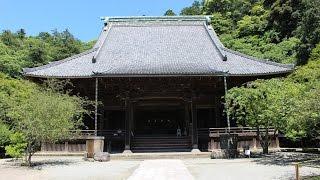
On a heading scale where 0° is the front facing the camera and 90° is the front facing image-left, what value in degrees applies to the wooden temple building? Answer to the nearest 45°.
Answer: approximately 0°

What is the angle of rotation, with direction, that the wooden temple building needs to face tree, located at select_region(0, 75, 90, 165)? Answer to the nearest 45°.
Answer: approximately 45° to its right

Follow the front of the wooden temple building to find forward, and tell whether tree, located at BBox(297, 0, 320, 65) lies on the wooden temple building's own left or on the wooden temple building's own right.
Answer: on the wooden temple building's own left

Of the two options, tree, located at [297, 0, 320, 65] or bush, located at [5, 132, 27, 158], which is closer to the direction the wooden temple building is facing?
the bush

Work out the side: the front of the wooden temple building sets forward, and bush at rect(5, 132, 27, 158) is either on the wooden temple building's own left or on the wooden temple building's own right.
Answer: on the wooden temple building's own right
